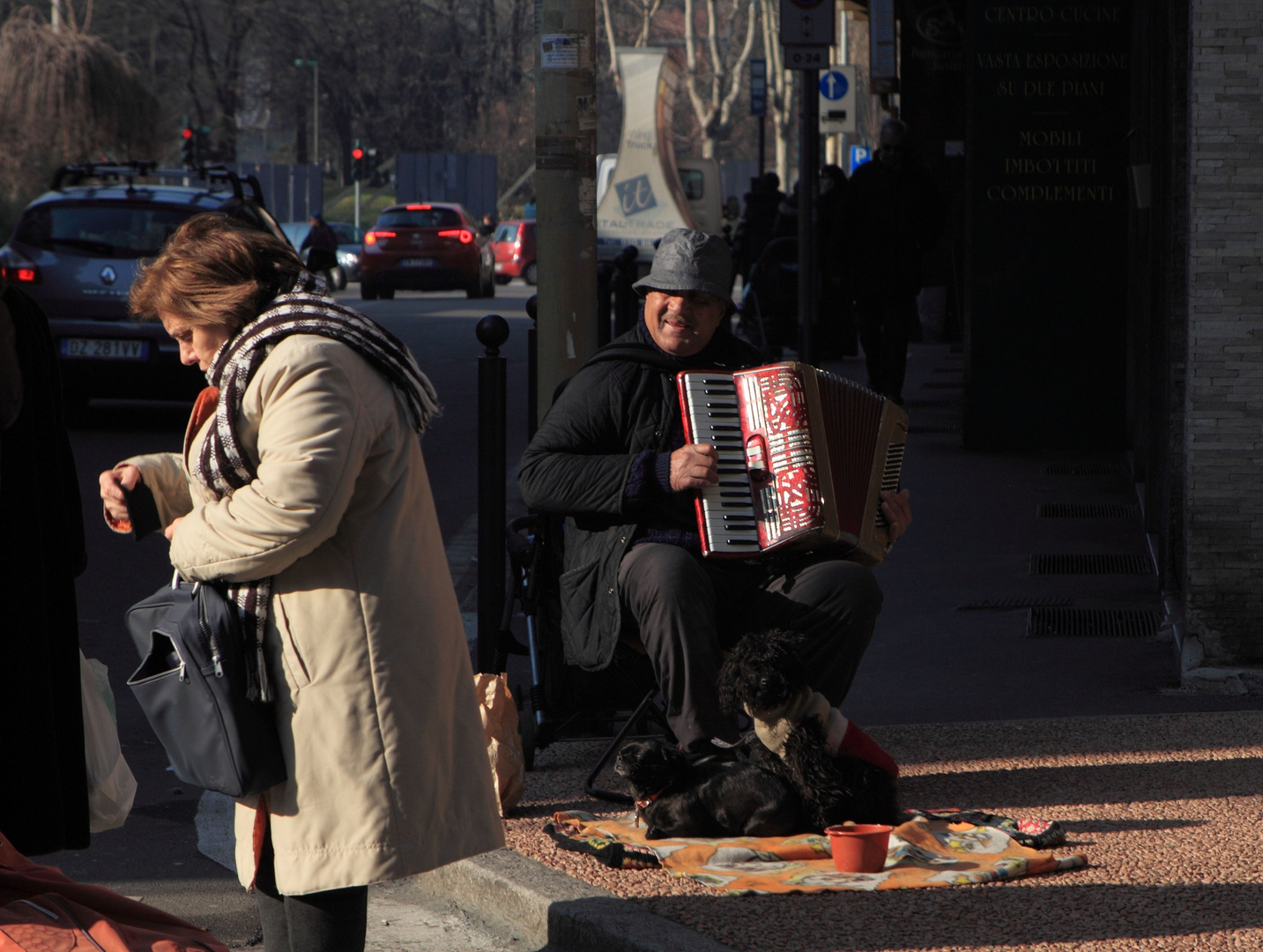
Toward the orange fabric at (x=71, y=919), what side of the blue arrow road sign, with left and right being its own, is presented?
front

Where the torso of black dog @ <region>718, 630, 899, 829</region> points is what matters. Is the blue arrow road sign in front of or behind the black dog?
behind

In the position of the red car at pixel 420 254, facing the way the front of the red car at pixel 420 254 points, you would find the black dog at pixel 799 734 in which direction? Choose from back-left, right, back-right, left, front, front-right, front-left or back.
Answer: back

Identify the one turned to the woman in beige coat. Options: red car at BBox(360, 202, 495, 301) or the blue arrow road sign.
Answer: the blue arrow road sign

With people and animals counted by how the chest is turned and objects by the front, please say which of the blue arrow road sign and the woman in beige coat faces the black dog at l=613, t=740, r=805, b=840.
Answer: the blue arrow road sign

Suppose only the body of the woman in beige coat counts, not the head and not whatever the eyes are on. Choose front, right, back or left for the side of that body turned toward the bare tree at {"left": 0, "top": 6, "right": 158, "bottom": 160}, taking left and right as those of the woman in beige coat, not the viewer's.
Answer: right

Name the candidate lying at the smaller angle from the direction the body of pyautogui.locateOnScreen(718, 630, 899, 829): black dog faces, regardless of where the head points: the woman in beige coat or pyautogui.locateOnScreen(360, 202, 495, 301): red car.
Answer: the woman in beige coat

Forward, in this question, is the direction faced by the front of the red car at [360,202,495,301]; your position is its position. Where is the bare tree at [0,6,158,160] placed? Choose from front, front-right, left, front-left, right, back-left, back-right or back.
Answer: front-left

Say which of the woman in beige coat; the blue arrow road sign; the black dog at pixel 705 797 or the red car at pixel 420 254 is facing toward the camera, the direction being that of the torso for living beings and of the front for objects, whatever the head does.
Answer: the blue arrow road sign

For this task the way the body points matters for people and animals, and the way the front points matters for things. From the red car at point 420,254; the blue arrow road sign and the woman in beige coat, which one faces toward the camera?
the blue arrow road sign

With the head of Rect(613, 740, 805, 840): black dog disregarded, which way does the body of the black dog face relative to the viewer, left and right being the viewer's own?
facing to the left of the viewer

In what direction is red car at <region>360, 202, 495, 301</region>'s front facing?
away from the camera
